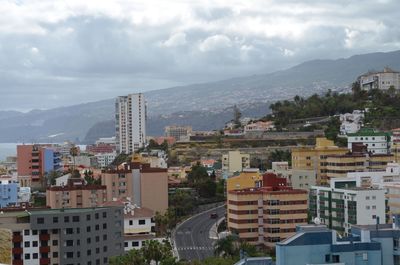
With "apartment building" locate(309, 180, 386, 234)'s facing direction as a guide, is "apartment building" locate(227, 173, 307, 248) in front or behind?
in front

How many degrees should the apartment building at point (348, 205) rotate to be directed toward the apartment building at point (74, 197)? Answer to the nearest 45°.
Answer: approximately 45° to its right

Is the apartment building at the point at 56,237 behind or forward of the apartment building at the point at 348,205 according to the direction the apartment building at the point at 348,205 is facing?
forward

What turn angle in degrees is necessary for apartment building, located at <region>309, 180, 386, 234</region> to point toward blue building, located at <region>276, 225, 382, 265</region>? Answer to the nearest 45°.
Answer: approximately 45° to its left

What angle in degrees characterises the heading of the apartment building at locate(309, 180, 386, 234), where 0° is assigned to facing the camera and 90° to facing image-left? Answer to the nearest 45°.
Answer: approximately 45°

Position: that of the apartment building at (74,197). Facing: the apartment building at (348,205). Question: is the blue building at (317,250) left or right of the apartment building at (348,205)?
right
